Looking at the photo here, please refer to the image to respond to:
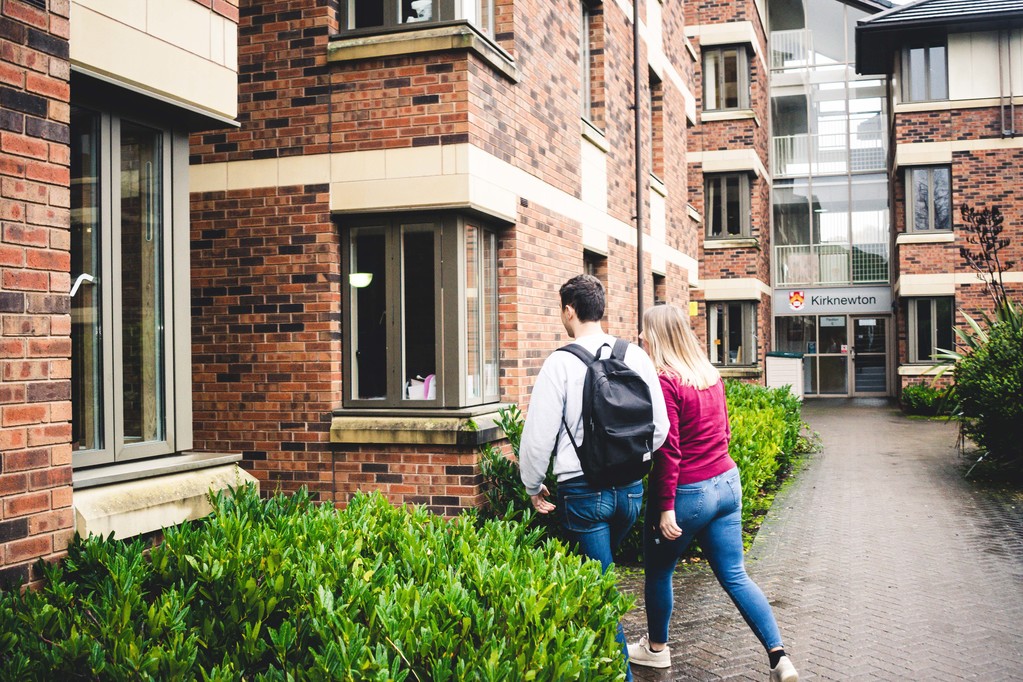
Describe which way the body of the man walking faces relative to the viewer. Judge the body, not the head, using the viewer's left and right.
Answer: facing away from the viewer and to the left of the viewer

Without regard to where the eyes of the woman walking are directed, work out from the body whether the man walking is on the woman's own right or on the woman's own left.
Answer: on the woman's own left

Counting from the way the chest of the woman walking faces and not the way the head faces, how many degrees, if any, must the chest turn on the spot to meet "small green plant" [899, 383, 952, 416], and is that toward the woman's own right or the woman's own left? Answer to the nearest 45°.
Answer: approximately 45° to the woman's own right

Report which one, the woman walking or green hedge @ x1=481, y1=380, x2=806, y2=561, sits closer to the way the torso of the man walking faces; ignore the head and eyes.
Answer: the green hedge

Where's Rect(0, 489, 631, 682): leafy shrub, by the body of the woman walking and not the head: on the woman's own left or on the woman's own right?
on the woman's own left

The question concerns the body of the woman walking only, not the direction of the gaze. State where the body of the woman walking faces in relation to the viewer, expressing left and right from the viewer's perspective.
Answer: facing away from the viewer and to the left of the viewer
